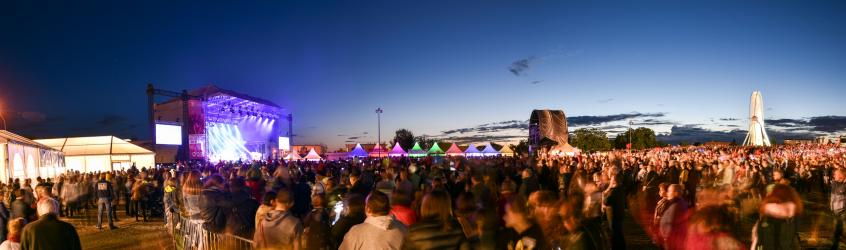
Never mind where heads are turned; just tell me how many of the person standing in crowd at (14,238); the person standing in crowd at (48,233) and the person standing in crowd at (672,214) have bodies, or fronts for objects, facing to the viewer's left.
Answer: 1

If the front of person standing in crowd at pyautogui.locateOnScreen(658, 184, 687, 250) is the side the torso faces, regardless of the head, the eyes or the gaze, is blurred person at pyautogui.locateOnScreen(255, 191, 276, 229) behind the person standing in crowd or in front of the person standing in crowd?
in front

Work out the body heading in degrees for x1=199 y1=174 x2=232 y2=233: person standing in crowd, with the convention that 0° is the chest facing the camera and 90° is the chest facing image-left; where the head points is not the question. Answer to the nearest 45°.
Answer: approximately 180°

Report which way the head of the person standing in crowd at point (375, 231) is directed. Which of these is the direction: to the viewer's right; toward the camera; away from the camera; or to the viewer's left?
away from the camera

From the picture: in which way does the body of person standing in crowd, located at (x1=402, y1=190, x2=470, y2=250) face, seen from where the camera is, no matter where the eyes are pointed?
away from the camera

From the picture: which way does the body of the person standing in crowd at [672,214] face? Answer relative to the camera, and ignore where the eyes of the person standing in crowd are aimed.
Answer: to the viewer's left

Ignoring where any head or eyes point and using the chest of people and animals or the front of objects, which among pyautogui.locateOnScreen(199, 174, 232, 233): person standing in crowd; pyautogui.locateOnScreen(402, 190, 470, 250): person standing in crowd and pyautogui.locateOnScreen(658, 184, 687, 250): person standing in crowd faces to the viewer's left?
pyautogui.locateOnScreen(658, 184, 687, 250): person standing in crowd

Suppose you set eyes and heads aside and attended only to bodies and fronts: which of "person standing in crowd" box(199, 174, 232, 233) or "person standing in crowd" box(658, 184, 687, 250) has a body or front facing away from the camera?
"person standing in crowd" box(199, 174, 232, 233)

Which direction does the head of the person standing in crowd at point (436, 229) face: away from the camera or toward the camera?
away from the camera

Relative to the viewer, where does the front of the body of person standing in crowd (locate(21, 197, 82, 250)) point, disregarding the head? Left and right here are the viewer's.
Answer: facing away from the viewer

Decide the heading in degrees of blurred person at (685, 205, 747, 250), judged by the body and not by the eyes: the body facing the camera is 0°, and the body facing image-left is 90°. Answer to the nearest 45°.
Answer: approximately 135°

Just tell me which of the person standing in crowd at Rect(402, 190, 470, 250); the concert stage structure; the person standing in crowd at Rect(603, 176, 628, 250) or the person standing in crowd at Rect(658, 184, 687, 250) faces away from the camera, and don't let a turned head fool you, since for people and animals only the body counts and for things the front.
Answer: the person standing in crowd at Rect(402, 190, 470, 250)
